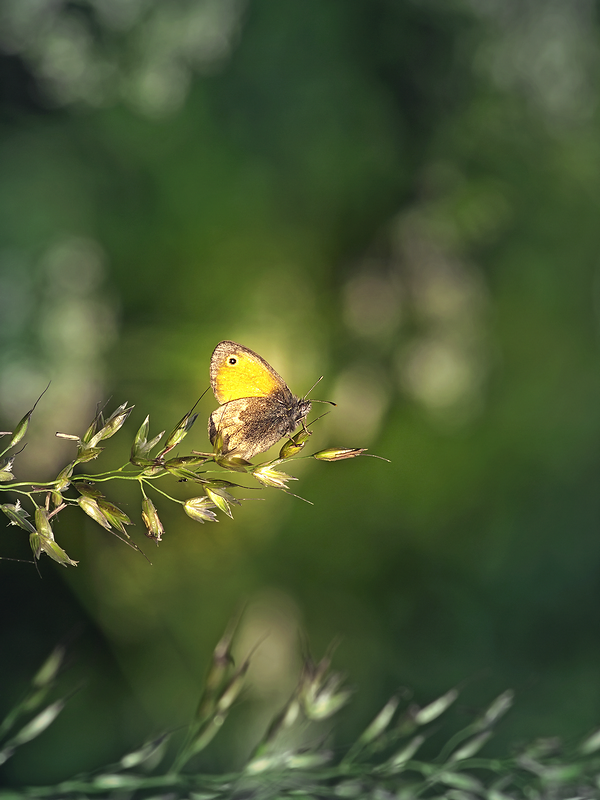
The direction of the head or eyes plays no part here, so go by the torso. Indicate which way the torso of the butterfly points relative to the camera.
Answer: to the viewer's right
